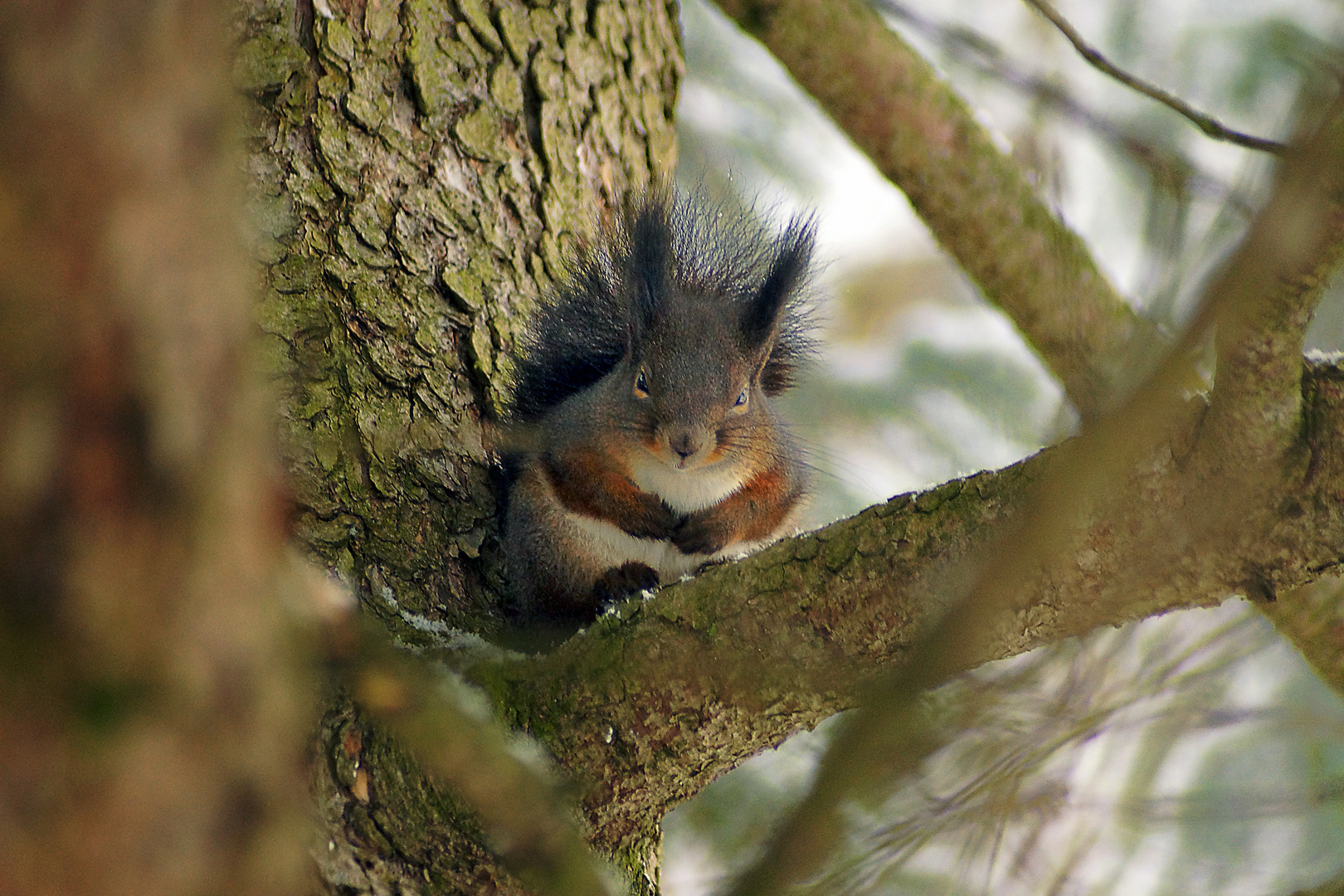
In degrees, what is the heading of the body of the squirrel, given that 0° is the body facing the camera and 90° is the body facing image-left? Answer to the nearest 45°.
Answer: approximately 0°

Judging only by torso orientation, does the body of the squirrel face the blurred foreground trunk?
yes
